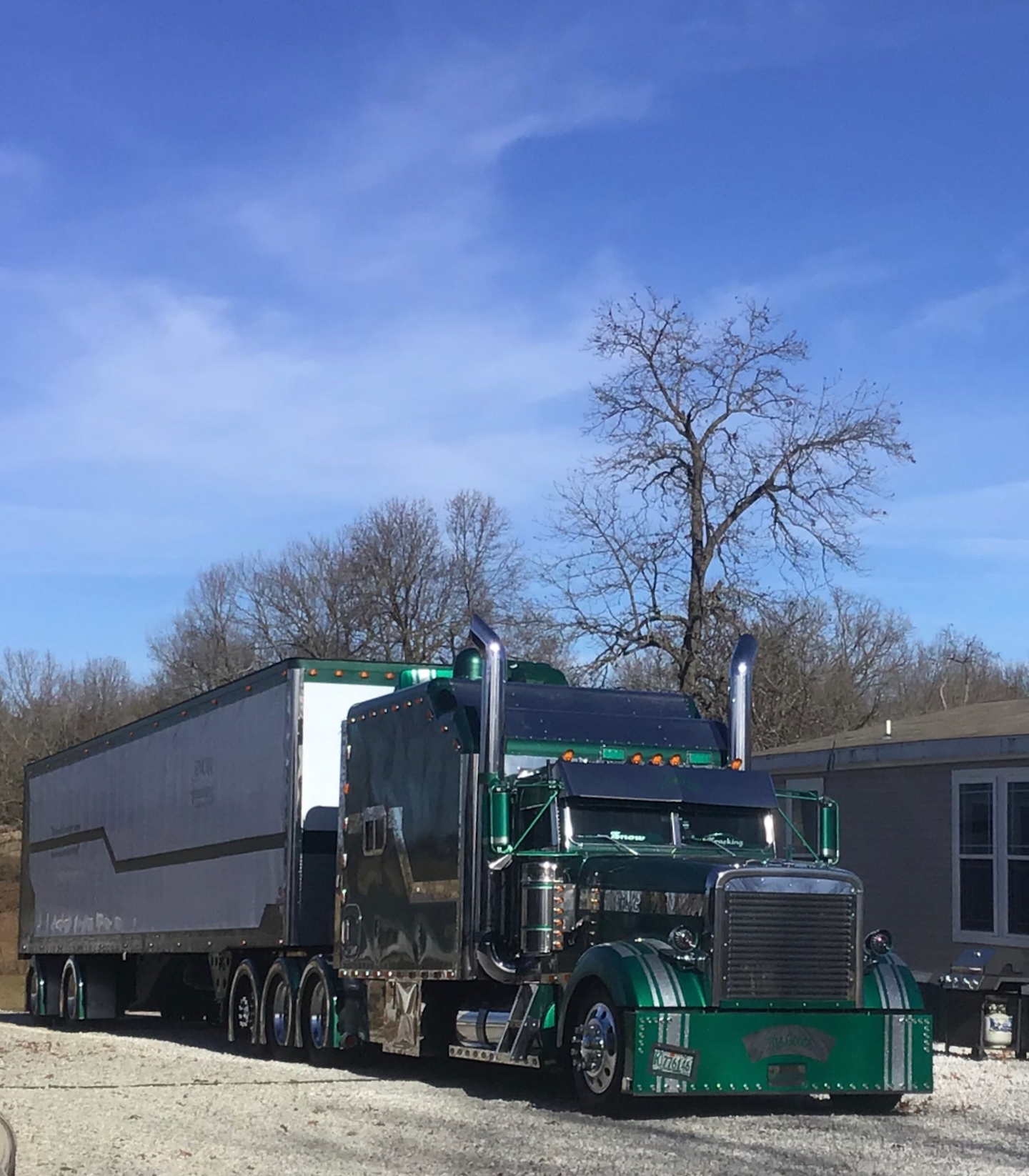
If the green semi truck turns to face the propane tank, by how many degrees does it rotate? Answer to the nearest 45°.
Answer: approximately 90° to its left

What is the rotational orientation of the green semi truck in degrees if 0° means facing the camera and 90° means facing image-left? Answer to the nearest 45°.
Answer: approximately 315°
